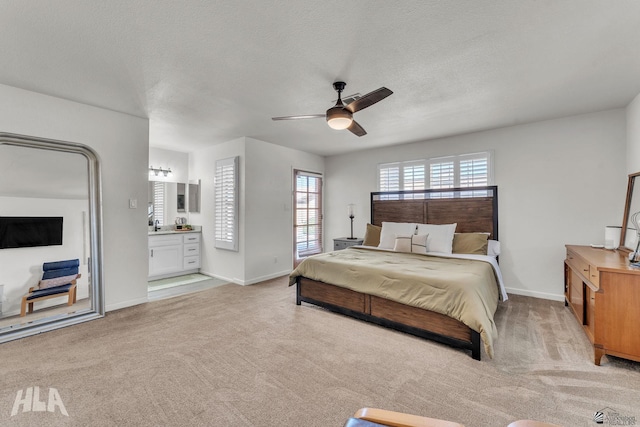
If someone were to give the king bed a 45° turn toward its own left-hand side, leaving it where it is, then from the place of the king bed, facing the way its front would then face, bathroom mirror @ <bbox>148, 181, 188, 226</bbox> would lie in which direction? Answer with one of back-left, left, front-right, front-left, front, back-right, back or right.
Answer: right

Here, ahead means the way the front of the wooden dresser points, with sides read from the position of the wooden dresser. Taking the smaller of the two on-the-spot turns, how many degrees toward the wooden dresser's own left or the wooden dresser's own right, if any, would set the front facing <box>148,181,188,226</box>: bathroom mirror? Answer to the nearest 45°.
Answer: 0° — it already faces it

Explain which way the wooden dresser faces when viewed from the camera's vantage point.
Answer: facing to the left of the viewer

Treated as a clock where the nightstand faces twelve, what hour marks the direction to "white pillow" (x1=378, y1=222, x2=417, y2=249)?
The white pillow is roughly at 9 o'clock from the nightstand.

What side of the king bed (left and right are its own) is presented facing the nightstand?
right

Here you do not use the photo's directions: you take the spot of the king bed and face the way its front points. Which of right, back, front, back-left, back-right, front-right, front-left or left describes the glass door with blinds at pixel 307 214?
right

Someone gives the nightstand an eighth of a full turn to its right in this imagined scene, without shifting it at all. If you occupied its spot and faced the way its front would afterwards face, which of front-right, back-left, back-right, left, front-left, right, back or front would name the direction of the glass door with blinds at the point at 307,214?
front-right

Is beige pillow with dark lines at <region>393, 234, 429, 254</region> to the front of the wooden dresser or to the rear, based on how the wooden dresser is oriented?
to the front

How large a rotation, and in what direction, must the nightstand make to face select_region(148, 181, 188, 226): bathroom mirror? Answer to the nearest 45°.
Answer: approximately 45° to its right

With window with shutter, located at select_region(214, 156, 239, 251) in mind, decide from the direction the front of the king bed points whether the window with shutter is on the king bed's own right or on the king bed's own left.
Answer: on the king bed's own right

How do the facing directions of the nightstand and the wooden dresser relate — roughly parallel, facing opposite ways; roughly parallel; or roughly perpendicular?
roughly perpendicular

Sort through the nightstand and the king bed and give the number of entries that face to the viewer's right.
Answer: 0

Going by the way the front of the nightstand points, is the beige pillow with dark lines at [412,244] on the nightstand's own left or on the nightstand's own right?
on the nightstand's own left

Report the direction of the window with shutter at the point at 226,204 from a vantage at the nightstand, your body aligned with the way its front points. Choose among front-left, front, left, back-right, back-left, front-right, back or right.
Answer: front-right
